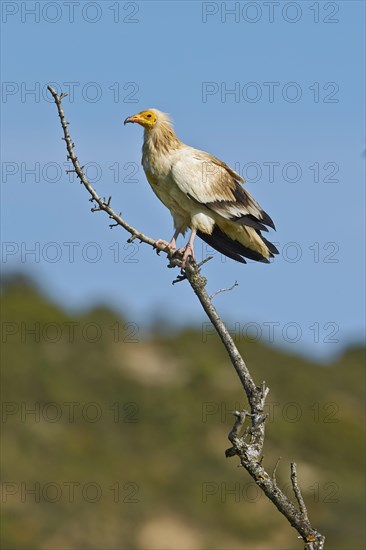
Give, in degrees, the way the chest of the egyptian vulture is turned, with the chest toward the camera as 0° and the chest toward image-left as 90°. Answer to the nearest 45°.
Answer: approximately 90°
